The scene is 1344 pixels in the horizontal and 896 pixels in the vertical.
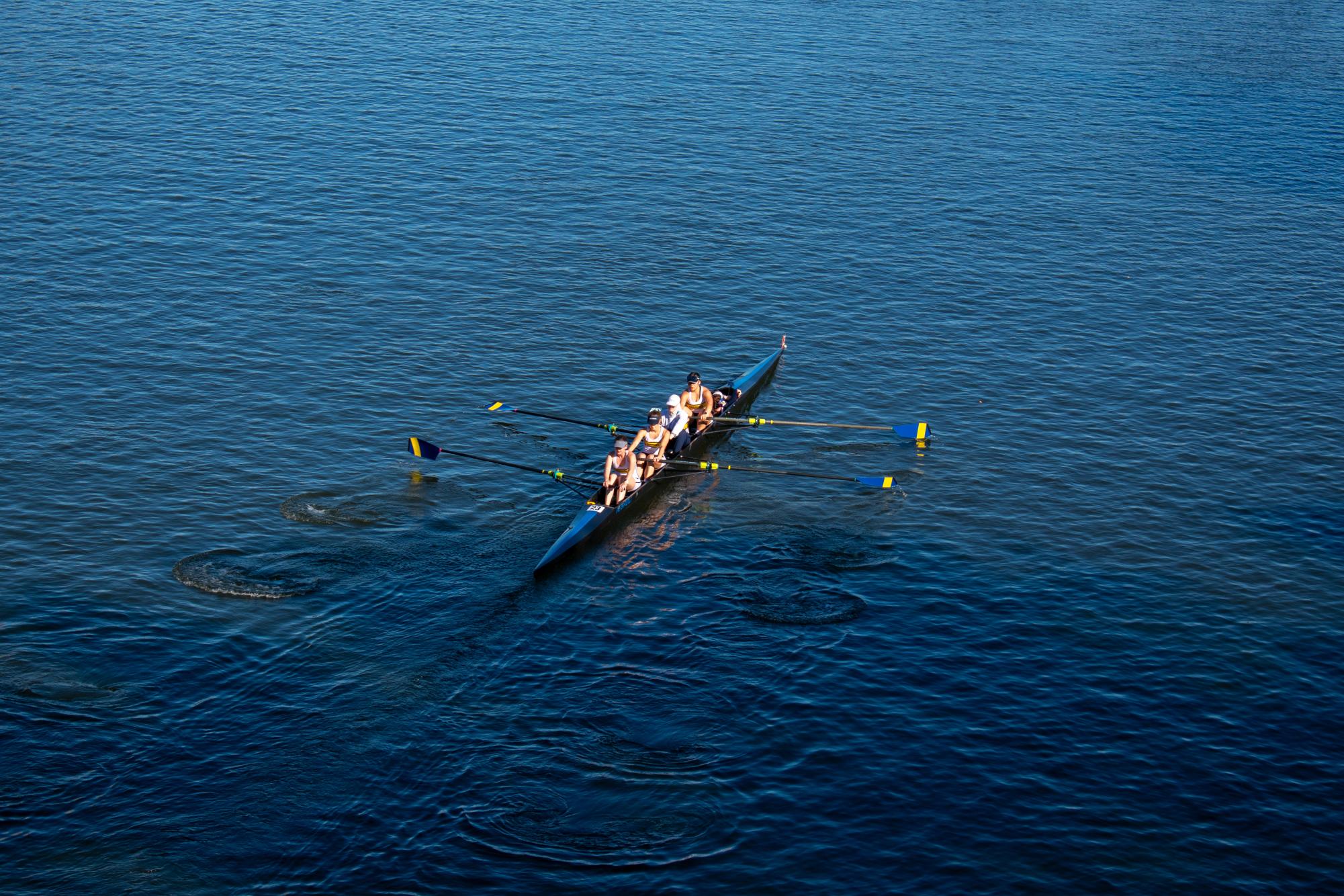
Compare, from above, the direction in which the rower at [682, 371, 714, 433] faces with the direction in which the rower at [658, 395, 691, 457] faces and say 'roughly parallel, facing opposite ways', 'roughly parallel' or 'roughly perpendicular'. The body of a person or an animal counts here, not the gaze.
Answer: roughly parallel

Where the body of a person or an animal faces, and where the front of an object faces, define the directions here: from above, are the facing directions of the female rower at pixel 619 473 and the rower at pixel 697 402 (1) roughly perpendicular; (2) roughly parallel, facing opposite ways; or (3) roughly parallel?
roughly parallel

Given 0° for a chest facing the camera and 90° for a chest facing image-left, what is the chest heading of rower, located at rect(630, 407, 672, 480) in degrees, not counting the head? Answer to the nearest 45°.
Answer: approximately 45°

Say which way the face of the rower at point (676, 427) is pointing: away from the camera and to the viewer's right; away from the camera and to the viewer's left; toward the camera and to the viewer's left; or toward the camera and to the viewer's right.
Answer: toward the camera and to the viewer's left

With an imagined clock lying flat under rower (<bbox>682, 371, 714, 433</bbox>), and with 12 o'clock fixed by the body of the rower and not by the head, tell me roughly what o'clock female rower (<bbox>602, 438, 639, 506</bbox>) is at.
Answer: The female rower is roughly at 11 o'clock from the rower.

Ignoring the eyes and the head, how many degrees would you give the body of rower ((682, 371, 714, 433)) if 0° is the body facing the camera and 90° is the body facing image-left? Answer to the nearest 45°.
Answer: approximately 45°

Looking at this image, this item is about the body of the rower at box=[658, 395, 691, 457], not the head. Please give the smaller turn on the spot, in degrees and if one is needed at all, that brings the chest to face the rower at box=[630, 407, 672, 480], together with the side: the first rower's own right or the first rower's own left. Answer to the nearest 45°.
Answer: approximately 45° to the first rower's own left

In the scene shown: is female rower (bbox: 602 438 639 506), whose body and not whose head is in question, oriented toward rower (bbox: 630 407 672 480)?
no

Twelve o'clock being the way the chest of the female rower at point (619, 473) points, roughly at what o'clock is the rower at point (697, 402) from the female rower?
The rower is roughly at 5 o'clock from the female rower.

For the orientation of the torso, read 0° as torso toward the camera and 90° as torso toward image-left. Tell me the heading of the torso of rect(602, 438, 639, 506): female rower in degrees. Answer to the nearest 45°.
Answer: approximately 45°

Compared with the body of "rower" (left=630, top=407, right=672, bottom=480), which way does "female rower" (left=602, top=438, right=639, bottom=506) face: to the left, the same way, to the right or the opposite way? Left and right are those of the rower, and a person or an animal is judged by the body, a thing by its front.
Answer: the same way

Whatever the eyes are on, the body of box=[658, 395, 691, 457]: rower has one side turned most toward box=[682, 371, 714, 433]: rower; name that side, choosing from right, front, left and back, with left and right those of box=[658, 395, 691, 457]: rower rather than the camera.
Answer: back

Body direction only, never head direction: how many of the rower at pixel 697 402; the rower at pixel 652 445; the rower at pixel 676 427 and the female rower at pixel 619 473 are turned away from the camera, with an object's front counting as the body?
0

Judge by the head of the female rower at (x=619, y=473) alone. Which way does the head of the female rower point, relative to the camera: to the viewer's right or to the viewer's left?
to the viewer's left

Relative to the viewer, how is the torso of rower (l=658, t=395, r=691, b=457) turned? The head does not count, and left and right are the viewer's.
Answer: facing the viewer and to the left of the viewer

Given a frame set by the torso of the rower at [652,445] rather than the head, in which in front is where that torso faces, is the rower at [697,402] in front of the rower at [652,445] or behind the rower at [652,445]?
behind
